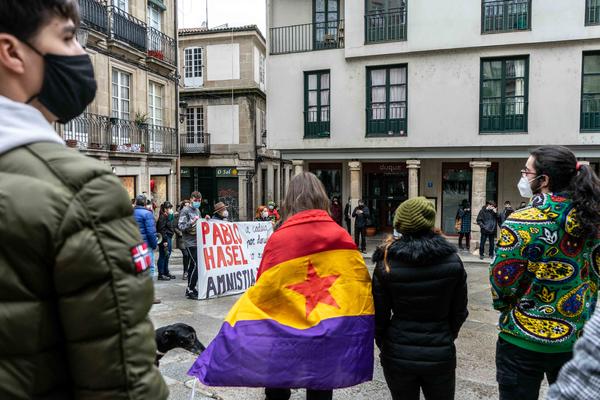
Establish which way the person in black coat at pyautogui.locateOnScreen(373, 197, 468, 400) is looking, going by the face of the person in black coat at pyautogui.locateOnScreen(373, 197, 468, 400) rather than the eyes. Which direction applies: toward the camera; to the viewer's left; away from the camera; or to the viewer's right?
away from the camera

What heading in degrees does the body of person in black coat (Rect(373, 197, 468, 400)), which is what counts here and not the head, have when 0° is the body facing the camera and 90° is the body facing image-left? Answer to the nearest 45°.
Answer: approximately 180°

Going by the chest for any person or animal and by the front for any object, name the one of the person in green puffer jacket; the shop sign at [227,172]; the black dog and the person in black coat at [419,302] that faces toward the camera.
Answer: the shop sign

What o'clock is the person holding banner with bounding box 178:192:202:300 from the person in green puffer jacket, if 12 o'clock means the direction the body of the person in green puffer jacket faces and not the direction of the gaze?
The person holding banner is roughly at 11 o'clock from the person in green puffer jacket.

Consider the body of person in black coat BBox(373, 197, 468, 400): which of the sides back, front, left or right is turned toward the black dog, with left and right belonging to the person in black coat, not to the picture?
left

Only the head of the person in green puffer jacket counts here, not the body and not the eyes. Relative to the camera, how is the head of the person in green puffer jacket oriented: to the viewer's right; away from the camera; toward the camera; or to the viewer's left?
to the viewer's right
